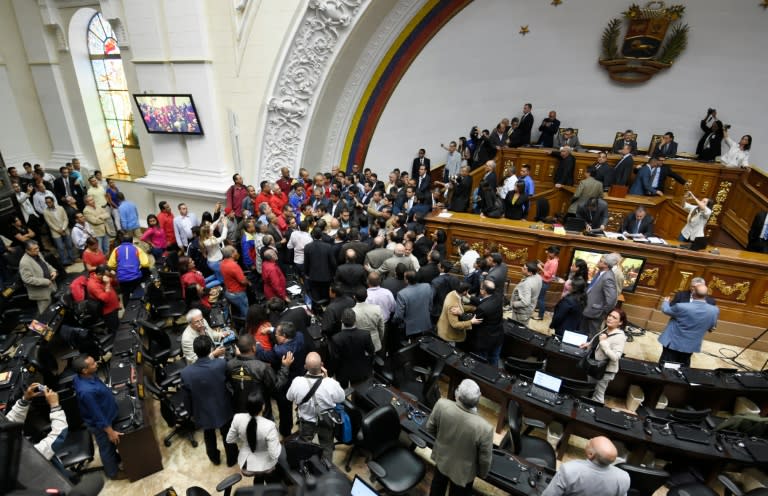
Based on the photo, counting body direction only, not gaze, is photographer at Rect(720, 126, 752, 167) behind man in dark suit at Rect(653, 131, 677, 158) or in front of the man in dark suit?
behind

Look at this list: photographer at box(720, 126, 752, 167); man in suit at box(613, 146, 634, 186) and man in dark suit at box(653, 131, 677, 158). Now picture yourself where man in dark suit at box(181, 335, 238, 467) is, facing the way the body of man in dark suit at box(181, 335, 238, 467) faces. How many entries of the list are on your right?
3

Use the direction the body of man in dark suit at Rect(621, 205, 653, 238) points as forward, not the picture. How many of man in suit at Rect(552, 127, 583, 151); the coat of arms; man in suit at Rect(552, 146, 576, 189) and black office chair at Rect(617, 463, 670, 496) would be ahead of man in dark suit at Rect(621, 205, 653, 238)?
1

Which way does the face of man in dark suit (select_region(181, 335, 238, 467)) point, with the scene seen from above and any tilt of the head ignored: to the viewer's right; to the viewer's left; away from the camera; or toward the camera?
away from the camera

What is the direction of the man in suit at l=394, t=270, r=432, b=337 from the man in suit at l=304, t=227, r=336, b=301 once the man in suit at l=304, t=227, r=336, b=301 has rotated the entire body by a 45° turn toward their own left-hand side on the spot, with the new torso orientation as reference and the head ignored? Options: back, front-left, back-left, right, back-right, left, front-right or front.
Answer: back

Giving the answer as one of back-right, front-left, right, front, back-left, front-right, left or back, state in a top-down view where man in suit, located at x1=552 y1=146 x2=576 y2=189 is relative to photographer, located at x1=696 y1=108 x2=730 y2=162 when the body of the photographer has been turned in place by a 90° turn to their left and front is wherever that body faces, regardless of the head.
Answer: right

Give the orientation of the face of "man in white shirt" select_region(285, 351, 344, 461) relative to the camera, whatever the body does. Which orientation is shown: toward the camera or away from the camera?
away from the camera

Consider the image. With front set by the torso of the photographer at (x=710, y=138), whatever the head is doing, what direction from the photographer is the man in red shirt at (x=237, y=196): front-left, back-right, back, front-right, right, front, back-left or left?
front

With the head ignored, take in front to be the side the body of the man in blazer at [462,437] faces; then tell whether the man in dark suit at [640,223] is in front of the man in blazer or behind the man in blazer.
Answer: in front

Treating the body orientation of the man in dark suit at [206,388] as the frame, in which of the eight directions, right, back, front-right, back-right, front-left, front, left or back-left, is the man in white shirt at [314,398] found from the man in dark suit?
back-right

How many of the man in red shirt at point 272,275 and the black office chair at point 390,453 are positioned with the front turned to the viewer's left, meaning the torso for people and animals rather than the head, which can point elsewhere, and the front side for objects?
0

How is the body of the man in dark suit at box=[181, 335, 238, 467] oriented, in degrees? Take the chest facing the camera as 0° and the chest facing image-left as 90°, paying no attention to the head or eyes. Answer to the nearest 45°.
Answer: approximately 180°

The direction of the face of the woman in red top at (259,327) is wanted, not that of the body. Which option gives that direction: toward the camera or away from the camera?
away from the camera

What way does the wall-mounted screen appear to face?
toward the camera

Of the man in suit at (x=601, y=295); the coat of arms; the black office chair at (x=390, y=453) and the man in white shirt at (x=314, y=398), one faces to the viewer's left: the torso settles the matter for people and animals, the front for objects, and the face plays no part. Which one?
the man in suit

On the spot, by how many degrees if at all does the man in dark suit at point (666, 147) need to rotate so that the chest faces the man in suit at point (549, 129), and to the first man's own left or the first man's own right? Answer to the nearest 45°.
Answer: approximately 45° to the first man's own right
